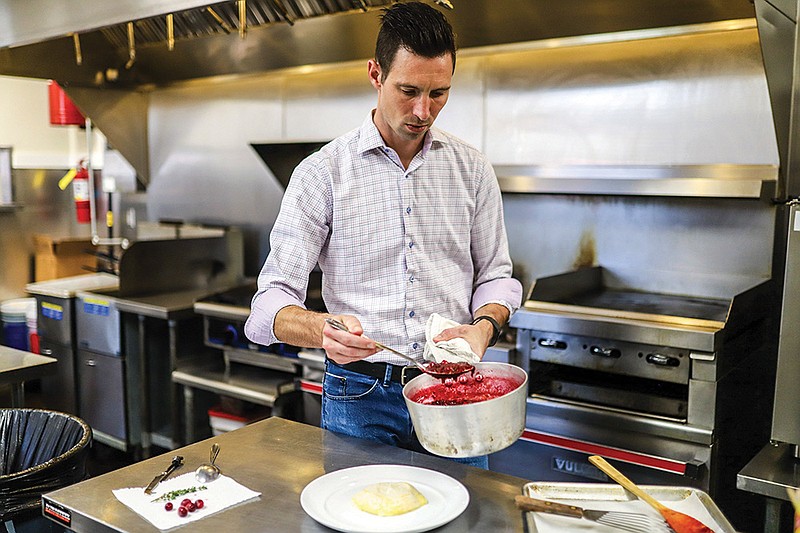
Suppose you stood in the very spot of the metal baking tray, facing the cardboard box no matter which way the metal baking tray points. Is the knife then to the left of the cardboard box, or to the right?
left

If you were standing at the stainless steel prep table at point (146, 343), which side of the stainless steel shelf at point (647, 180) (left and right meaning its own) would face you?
right

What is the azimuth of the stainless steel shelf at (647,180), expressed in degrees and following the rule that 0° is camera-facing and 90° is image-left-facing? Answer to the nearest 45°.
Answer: approximately 0°

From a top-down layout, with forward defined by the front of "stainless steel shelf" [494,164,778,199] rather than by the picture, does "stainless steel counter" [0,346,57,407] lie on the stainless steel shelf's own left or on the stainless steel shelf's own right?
on the stainless steel shelf's own right

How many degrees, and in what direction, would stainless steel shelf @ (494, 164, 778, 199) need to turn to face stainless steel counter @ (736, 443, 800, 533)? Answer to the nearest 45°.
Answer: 0° — it already faces it

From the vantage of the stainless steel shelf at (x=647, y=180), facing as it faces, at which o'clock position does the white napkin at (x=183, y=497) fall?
The white napkin is roughly at 1 o'clock from the stainless steel shelf.

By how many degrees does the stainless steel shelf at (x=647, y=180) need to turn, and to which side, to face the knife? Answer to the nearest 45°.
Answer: approximately 45° to its right

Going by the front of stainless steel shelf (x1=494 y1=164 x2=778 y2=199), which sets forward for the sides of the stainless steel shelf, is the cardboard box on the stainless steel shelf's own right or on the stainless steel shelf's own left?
on the stainless steel shelf's own right

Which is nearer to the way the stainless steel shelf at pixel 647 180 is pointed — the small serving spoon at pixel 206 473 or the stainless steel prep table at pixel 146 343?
the small serving spoon

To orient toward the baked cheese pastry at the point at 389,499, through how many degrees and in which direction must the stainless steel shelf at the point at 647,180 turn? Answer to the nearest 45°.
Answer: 0° — it already faces it

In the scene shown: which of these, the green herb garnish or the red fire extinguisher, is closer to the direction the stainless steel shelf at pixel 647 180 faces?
the green herb garnish

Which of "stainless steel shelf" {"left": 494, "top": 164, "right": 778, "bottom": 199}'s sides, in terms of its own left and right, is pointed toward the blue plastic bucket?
right
